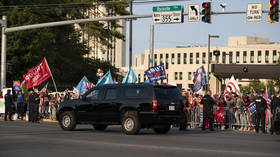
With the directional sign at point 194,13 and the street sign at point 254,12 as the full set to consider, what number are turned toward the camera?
2

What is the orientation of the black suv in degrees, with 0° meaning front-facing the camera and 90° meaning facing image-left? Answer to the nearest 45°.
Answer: approximately 135°

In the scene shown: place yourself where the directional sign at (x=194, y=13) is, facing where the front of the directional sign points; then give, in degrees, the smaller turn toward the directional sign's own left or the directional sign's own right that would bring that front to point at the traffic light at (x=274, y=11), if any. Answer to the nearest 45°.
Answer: approximately 45° to the directional sign's own left

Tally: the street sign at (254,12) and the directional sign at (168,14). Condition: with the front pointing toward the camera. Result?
2

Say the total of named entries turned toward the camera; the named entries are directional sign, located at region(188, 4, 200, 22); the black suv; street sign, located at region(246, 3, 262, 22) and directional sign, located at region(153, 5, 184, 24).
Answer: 3

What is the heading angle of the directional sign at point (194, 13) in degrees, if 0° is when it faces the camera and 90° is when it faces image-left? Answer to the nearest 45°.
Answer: approximately 0°
